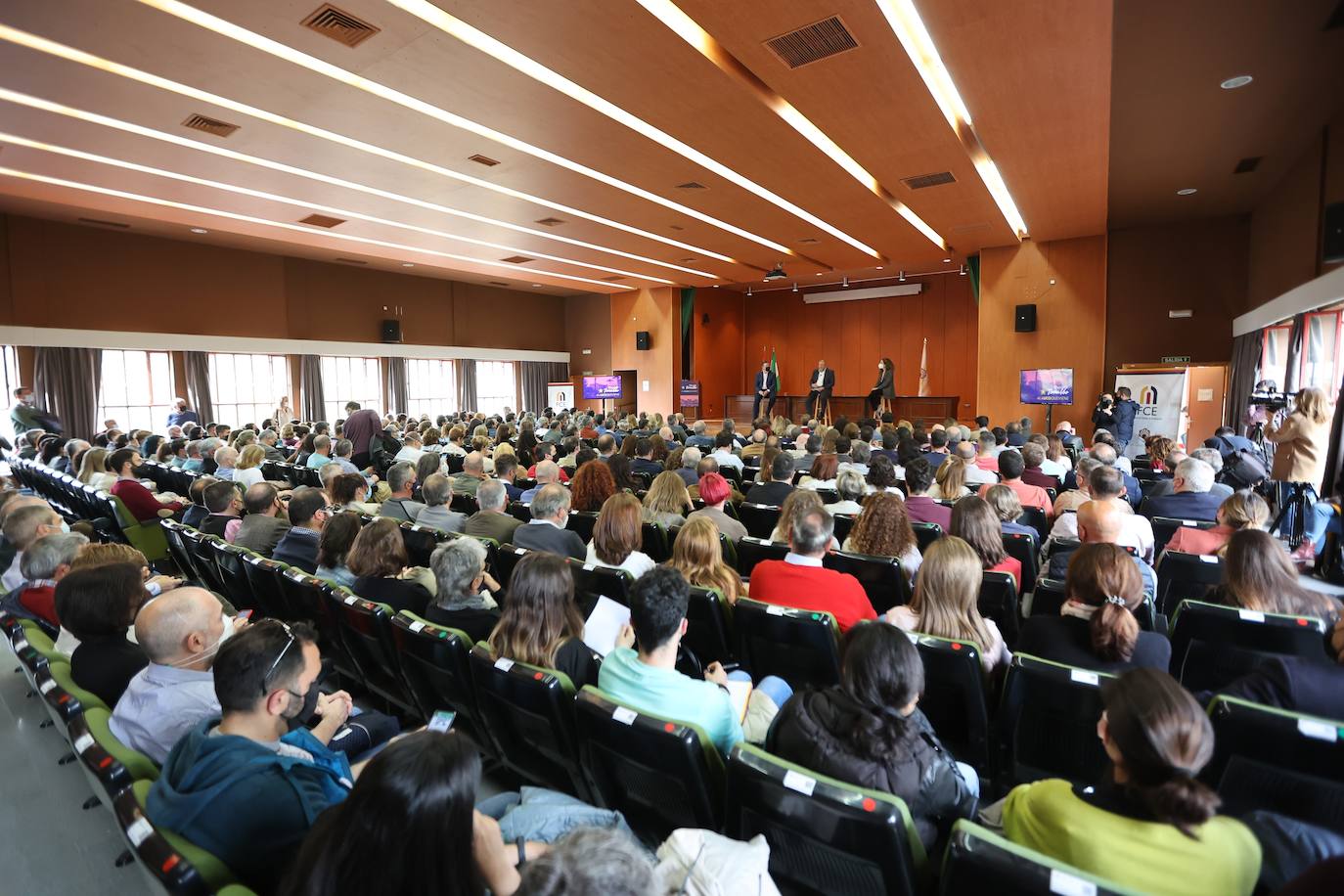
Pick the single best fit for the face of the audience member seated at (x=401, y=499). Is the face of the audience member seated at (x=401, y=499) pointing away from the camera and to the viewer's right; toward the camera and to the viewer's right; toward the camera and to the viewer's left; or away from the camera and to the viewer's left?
away from the camera and to the viewer's right

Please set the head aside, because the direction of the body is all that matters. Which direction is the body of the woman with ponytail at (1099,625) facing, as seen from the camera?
away from the camera

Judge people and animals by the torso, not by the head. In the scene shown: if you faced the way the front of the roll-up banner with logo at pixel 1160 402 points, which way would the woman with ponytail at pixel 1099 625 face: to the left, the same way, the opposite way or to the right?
the opposite way

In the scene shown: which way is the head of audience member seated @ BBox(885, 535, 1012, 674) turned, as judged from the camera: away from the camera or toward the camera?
away from the camera

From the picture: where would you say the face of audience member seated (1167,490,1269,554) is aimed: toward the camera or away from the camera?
away from the camera

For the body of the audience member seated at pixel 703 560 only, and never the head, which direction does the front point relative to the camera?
away from the camera

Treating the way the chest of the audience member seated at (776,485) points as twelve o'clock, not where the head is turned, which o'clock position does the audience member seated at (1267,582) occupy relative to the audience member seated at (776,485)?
the audience member seated at (1267,582) is roughly at 5 o'clock from the audience member seated at (776,485).

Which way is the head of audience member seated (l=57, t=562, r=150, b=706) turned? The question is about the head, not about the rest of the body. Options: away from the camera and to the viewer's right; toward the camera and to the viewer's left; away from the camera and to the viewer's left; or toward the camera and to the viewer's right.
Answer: away from the camera and to the viewer's right

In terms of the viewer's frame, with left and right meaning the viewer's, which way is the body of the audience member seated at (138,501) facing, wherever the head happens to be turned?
facing to the right of the viewer

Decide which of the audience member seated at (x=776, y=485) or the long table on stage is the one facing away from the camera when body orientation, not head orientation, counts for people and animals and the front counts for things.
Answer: the audience member seated

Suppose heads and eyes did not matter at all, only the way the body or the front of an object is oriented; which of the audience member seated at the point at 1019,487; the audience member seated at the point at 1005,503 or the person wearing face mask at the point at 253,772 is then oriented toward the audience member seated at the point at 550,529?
the person wearing face mask

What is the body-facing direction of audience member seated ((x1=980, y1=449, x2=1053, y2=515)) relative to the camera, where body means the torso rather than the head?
away from the camera

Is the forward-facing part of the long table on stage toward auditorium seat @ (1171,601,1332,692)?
yes

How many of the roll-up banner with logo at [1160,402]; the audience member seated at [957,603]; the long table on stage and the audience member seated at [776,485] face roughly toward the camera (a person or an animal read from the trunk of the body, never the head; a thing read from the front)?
2
